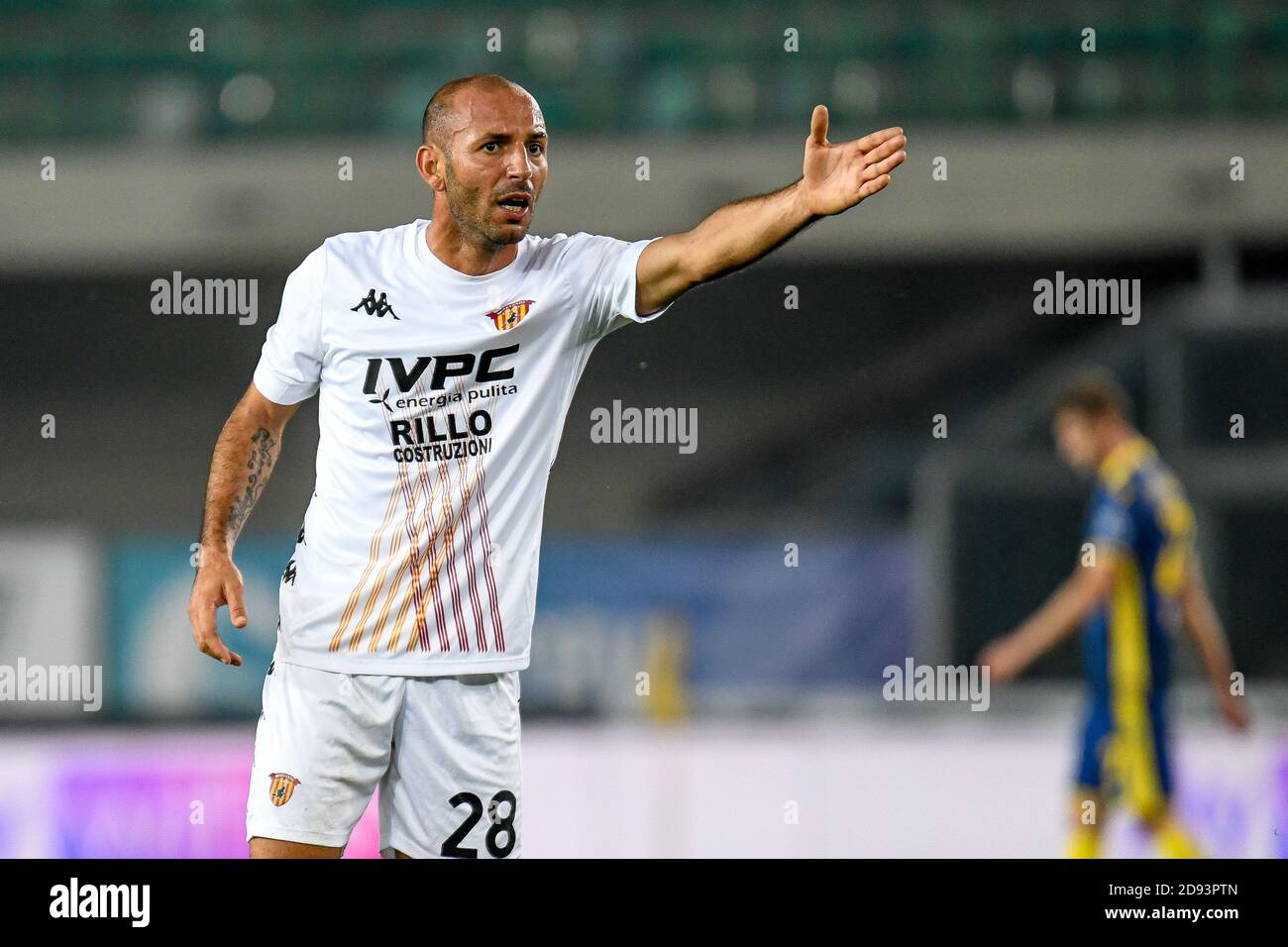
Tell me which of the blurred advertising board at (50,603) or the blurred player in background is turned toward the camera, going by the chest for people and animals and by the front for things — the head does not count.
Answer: the blurred advertising board

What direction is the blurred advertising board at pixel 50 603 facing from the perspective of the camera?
toward the camera

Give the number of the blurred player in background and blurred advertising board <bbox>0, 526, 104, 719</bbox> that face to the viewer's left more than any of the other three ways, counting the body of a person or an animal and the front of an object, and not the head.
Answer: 1

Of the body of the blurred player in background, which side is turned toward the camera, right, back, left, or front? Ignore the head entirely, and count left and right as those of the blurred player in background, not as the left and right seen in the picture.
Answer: left

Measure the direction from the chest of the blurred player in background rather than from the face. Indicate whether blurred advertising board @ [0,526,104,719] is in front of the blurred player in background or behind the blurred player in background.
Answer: in front

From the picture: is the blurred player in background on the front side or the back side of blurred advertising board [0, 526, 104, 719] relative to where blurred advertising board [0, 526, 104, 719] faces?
on the front side
